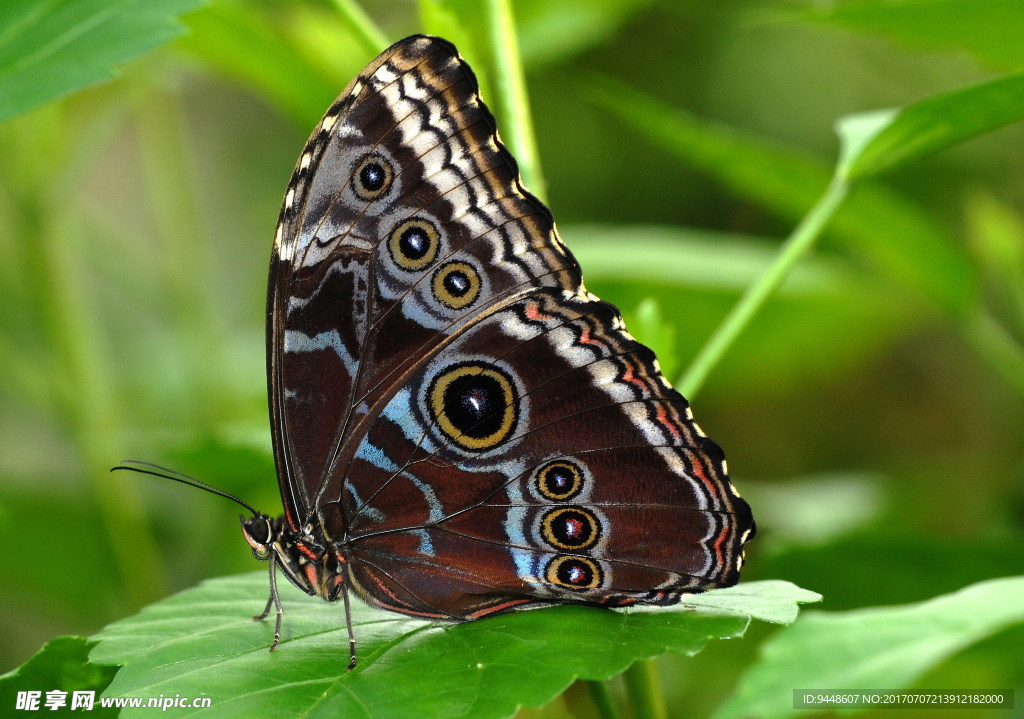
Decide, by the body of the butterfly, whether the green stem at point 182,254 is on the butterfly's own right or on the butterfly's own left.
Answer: on the butterfly's own right

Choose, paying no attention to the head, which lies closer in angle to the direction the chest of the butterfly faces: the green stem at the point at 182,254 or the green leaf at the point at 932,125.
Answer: the green stem

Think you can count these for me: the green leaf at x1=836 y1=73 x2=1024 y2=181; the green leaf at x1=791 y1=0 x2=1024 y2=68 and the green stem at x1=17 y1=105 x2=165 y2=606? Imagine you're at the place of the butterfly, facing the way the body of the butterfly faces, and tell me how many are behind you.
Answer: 2

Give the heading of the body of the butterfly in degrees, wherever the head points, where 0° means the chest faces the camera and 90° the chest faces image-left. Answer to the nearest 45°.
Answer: approximately 90°

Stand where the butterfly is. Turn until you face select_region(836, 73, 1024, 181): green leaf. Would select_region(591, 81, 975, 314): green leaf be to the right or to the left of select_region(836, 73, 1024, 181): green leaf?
left

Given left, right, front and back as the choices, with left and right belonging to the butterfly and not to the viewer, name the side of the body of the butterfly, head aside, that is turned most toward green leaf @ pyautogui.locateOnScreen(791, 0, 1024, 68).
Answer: right

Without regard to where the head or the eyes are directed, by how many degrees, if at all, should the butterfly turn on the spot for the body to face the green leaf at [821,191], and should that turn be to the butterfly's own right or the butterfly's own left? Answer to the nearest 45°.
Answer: approximately 135° to the butterfly's own right
